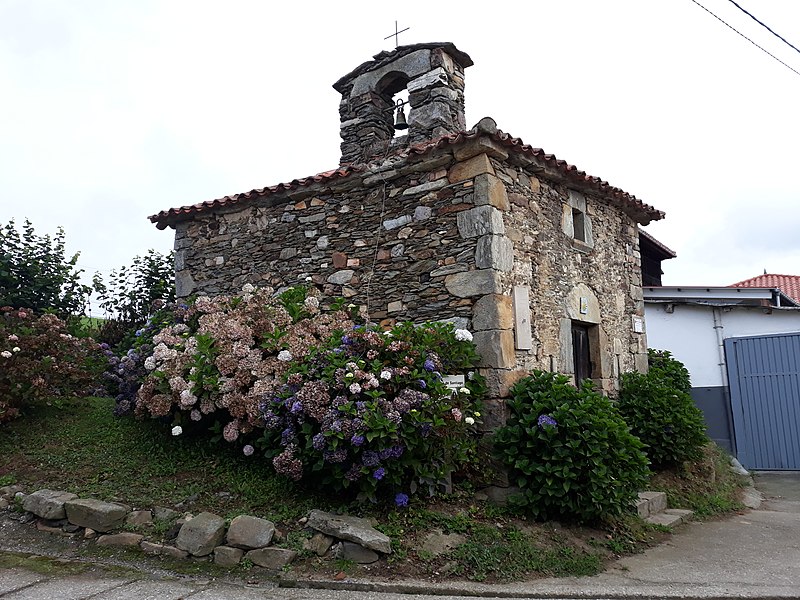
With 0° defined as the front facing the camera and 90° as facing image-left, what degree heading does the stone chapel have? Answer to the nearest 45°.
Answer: approximately 315°

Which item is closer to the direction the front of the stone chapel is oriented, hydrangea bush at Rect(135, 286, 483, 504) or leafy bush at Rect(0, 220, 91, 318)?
the hydrangea bush

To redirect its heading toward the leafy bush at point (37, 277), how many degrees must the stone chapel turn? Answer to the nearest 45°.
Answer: approximately 180°

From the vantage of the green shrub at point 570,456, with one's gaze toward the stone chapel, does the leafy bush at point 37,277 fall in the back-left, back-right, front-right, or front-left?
front-left

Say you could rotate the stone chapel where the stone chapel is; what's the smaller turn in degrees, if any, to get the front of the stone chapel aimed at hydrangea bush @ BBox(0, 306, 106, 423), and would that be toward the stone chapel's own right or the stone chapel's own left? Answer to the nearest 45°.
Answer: approximately 135° to the stone chapel's own right

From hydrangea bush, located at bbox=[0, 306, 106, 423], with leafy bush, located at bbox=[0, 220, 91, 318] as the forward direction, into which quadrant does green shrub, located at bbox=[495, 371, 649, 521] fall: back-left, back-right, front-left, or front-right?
back-right

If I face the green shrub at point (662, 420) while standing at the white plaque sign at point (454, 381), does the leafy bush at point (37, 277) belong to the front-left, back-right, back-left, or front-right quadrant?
back-left

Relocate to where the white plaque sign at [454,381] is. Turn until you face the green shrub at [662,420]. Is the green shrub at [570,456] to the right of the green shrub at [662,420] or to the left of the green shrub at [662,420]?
right
